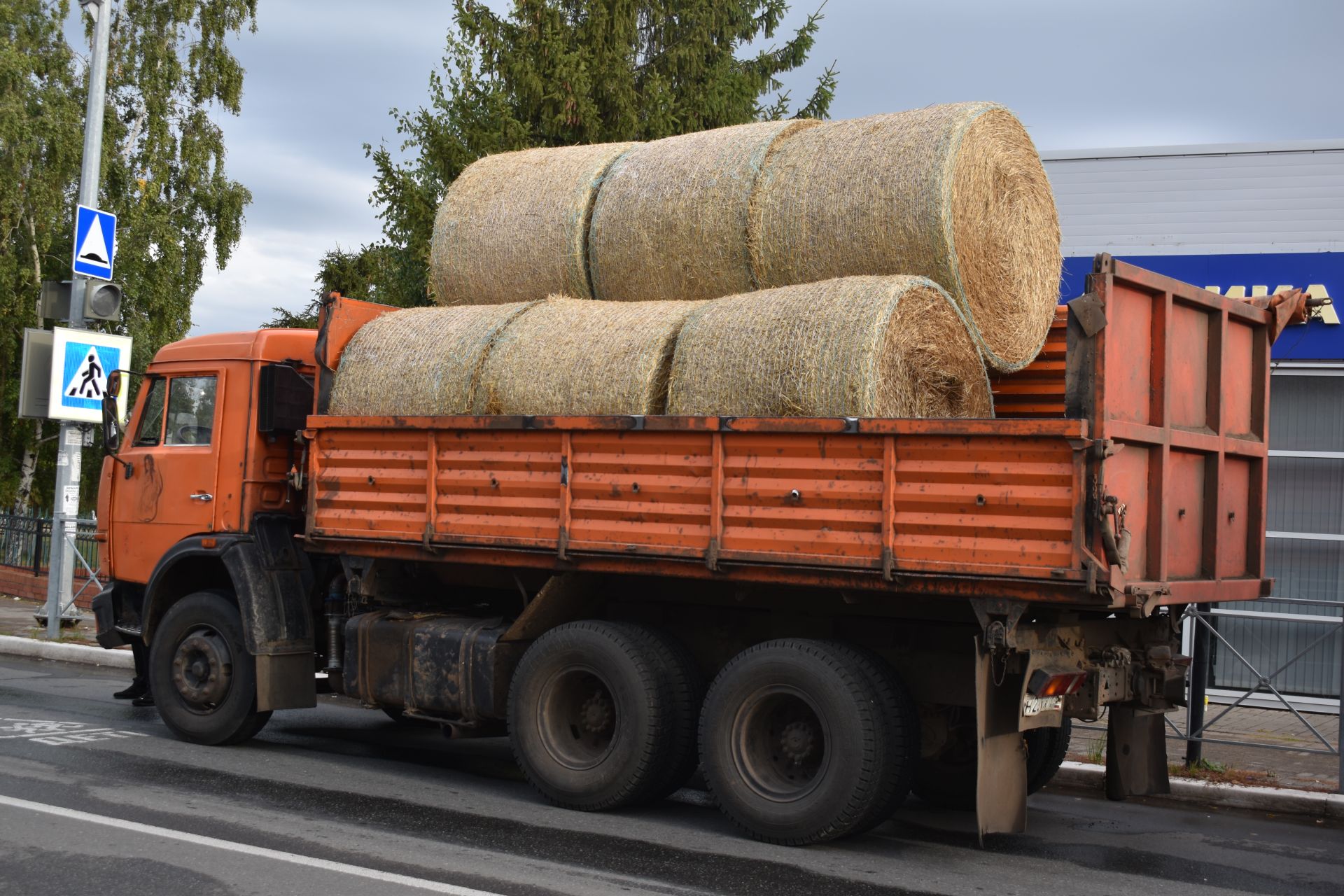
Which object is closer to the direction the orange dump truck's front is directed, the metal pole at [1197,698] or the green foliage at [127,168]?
the green foliage

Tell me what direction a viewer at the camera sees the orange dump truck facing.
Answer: facing away from the viewer and to the left of the viewer

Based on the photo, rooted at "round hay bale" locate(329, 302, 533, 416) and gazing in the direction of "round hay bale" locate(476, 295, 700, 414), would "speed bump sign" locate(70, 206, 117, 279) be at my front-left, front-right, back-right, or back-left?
back-left

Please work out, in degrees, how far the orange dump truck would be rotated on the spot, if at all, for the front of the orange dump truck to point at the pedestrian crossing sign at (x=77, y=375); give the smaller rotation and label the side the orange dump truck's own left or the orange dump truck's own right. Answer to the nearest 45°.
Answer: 0° — it already faces it

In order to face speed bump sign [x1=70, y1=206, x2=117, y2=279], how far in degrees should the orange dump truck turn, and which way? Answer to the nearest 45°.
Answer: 0° — it already faces it

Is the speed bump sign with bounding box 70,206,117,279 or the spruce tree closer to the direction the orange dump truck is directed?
the speed bump sign

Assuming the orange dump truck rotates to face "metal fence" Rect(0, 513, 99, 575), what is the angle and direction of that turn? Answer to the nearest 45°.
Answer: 0° — it already faces it

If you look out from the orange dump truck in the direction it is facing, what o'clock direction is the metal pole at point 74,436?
The metal pole is roughly at 12 o'clock from the orange dump truck.
